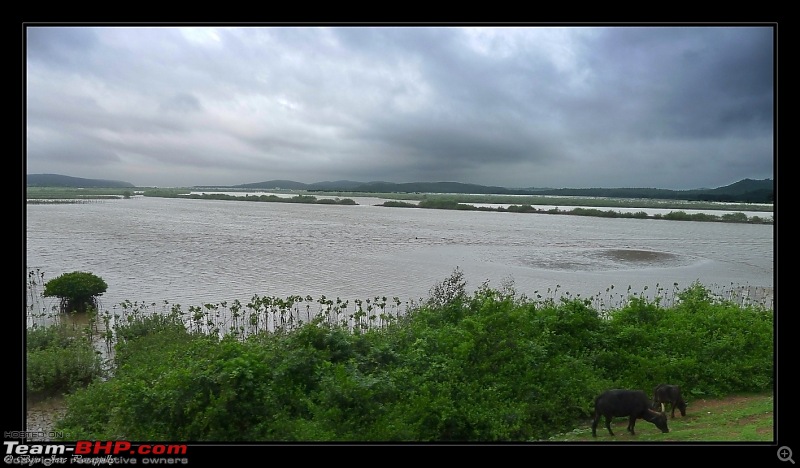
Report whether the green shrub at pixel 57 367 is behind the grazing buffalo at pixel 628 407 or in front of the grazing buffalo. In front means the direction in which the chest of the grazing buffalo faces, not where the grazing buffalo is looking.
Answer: behind

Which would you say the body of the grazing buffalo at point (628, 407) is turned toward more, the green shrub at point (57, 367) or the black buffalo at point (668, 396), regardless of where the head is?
the black buffalo

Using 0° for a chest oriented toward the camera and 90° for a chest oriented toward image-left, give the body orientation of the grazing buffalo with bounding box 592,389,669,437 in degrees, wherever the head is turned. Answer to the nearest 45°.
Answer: approximately 270°

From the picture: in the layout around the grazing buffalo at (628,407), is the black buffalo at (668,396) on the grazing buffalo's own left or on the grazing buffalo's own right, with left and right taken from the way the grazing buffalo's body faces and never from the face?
on the grazing buffalo's own left

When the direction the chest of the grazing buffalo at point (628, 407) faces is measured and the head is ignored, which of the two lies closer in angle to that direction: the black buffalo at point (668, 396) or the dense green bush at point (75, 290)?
the black buffalo
